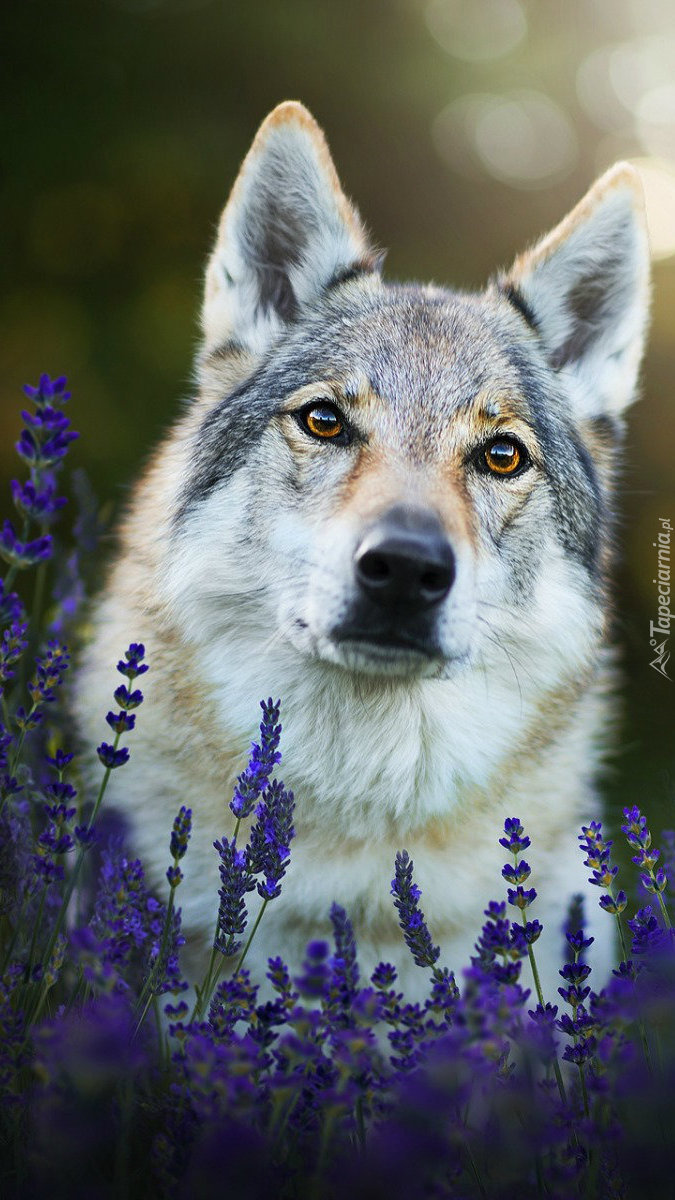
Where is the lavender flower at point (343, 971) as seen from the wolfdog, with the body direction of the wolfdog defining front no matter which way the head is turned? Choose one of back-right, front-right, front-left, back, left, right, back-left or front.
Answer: front

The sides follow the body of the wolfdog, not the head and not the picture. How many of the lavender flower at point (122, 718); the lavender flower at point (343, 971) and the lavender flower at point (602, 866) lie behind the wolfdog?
0

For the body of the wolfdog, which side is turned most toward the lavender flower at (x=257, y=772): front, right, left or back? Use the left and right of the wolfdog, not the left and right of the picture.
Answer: front

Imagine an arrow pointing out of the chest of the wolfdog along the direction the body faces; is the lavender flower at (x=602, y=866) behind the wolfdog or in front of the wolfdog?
in front

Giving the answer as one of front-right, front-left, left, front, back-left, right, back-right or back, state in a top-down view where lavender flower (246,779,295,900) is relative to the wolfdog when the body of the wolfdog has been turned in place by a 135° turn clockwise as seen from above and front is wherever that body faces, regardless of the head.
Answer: back-left

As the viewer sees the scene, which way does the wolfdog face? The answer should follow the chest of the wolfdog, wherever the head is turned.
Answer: toward the camera

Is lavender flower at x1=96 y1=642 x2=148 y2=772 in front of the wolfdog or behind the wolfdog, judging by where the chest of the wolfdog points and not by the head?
in front

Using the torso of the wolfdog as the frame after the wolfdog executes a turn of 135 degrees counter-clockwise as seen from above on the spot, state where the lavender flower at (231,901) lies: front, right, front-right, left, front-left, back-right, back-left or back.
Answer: back-right
